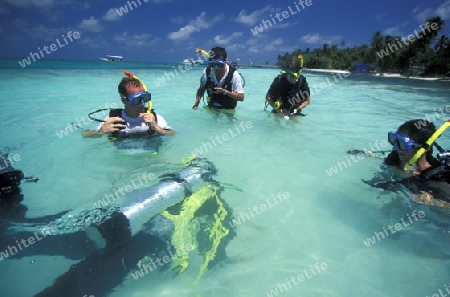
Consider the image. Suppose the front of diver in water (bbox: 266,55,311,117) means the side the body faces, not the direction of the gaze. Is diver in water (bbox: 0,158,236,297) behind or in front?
in front

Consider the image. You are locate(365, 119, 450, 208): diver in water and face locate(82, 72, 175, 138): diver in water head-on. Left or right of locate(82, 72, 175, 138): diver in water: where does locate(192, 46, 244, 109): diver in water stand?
right

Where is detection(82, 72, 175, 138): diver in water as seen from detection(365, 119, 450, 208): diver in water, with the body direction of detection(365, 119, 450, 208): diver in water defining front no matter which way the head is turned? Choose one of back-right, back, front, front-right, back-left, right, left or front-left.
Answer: front-right

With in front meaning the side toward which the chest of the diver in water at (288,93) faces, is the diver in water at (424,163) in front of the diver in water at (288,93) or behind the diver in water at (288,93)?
in front

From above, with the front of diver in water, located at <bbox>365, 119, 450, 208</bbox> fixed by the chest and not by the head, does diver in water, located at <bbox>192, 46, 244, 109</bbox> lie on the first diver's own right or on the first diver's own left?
on the first diver's own right

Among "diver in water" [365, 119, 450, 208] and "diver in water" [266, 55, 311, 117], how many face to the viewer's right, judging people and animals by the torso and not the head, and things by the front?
0
